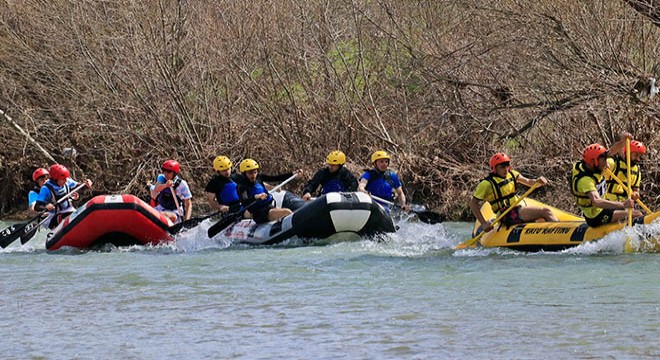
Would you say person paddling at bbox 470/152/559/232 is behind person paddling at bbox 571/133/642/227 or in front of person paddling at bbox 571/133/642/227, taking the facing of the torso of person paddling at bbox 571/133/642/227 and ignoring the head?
behind

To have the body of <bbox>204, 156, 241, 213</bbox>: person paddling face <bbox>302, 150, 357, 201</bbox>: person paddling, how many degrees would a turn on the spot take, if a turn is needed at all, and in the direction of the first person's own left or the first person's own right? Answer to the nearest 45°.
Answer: approximately 45° to the first person's own left

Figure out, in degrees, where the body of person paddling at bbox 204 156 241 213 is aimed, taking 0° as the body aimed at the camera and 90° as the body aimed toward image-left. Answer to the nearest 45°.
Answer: approximately 315°

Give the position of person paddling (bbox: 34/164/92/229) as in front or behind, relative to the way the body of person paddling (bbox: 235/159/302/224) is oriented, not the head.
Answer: behind

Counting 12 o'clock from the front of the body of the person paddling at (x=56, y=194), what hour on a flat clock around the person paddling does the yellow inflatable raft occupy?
The yellow inflatable raft is roughly at 12 o'clock from the person paddling.

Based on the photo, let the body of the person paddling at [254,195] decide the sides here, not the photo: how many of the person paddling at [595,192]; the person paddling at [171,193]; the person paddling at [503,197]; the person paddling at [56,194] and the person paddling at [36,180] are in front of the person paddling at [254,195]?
2

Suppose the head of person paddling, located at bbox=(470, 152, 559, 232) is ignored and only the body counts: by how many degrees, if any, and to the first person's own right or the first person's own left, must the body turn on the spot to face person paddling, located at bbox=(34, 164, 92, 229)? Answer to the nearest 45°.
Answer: approximately 135° to the first person's own right

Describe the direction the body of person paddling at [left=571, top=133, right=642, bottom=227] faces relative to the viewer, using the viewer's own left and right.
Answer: facing to the right of the viewer

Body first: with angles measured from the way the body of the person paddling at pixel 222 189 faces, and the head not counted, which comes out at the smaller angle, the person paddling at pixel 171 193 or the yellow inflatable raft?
the yellow inflatable raft
